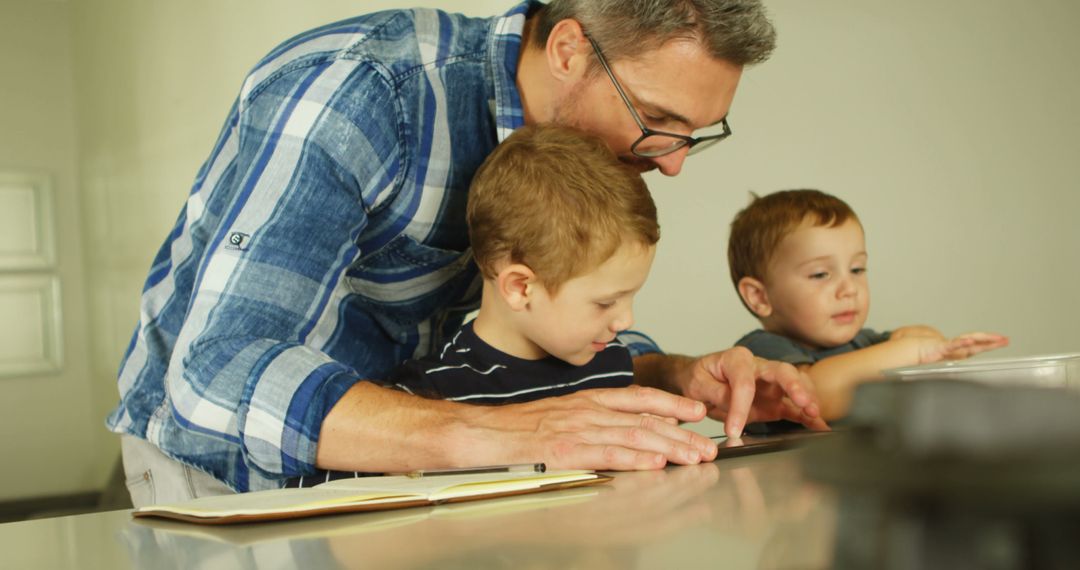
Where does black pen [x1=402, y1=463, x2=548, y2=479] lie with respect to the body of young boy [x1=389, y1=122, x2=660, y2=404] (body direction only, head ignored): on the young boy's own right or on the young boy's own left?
on the young boy's own right

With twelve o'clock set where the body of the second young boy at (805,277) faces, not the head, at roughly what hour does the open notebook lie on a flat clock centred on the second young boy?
The open notebook is roughly at 2 o'clock from the second young boy.

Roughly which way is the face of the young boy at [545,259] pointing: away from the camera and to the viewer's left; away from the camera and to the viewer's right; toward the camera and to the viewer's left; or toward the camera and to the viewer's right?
toward the camera and to the viewer's right

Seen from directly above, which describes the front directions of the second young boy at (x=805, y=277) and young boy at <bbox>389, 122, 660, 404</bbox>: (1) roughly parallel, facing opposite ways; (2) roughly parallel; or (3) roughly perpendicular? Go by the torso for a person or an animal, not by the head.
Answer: roughly parallel

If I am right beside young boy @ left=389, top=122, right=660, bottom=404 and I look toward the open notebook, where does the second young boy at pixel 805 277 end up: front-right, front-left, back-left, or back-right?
back-left

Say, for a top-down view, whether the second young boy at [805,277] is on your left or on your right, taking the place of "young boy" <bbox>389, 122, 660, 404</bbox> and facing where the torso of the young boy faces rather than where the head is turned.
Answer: on your left

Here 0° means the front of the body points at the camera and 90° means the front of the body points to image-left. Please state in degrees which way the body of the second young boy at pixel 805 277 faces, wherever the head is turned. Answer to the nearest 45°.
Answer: approximately 315°

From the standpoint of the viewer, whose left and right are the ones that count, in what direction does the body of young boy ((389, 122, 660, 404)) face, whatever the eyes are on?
facing the viewer and to the right of the viewer

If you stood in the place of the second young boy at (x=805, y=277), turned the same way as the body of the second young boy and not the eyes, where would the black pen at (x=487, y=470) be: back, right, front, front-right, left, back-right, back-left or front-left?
front-right

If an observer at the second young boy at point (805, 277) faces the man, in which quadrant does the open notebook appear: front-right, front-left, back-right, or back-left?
front-left
